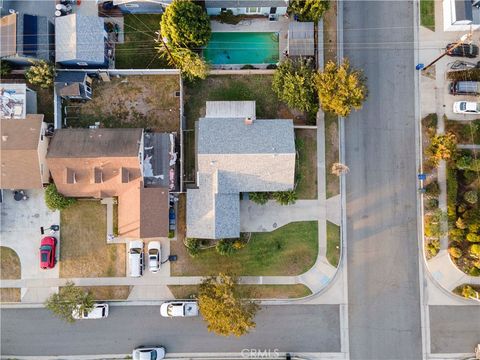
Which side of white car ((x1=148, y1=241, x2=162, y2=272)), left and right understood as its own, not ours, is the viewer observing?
back

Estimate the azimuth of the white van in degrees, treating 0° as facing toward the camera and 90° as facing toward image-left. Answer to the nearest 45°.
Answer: approximately 180°

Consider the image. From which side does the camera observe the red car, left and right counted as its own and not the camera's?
back

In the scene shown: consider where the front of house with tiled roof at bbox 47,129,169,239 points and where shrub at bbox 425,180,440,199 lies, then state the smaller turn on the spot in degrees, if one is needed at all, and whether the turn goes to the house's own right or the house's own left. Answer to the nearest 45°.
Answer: approximately 90° to the house's own left

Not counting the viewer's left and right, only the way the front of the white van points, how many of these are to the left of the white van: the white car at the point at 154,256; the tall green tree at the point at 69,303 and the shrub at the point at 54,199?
2
